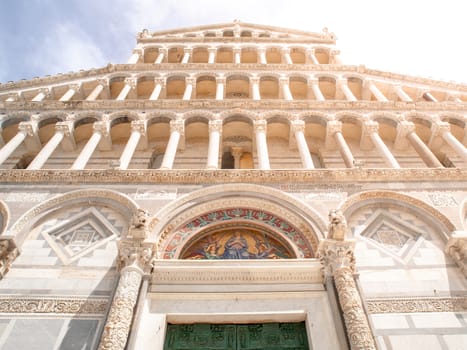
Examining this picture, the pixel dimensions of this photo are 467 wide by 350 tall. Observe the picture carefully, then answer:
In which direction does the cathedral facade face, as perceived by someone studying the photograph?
facing the viewer
